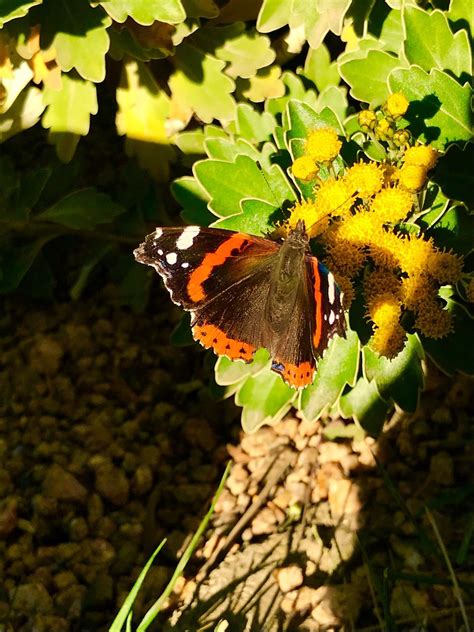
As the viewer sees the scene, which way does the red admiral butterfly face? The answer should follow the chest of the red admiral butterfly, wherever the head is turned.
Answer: away from the camera
